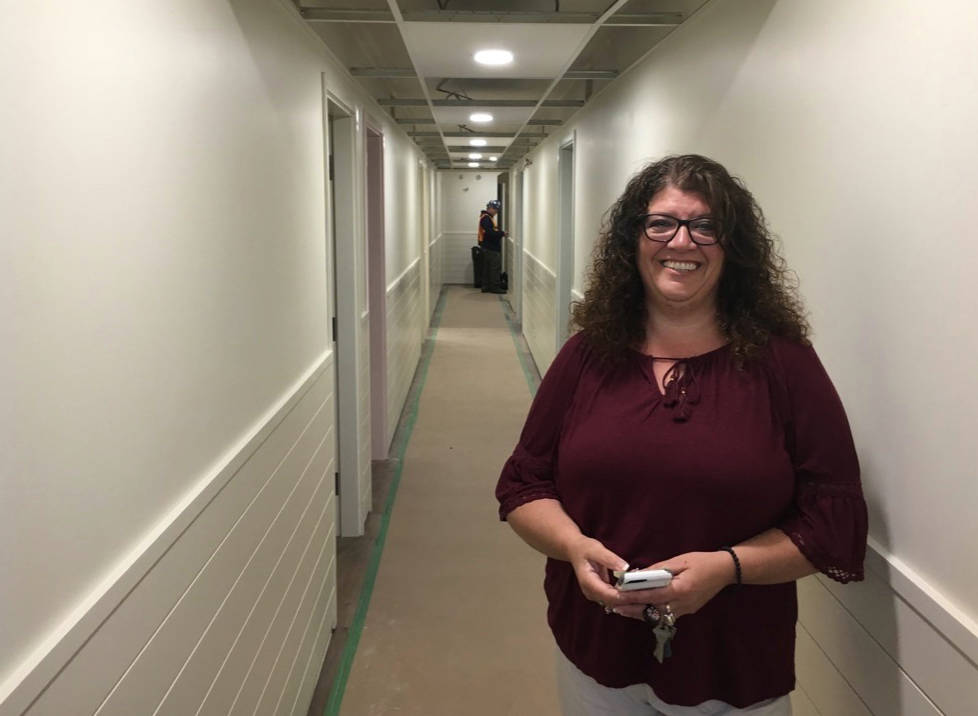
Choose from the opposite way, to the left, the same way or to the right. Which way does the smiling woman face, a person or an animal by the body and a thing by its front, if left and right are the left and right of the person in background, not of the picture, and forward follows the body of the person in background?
to the right

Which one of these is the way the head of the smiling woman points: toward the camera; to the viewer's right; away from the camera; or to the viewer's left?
toward the camera

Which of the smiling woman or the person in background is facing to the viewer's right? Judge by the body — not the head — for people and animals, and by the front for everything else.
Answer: the person in background

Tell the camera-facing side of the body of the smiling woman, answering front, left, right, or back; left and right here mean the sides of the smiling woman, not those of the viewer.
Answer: front

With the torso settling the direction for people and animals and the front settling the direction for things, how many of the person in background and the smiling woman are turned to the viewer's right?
1

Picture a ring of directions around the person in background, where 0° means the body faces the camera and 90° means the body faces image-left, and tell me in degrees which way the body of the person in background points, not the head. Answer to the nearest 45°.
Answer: approximately 270°

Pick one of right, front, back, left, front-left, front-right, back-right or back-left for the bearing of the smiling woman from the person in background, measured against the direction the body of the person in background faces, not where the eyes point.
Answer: right

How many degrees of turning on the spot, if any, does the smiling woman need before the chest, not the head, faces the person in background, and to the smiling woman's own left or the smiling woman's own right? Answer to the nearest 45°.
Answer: approximately 180°
